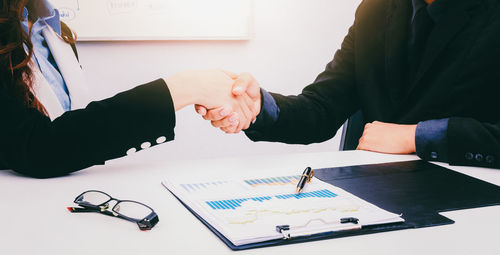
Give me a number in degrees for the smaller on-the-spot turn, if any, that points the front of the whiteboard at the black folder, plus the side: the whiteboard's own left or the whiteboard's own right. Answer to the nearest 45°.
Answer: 0° — it already faces it

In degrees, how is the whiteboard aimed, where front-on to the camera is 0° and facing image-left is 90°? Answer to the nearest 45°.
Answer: approximately 0°

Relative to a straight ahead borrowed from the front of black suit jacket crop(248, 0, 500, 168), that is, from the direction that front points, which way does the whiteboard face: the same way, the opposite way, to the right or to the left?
to the left

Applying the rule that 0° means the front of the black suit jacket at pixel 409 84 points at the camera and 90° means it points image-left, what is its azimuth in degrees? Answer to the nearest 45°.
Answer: approximately 45°

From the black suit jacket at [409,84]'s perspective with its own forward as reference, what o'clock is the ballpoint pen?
The ballpoint pen is roughly at 11 o'clock from the black suit jacket.

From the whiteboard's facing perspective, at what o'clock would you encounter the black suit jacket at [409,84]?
The black suit jacket is roughly at 11 o'clock from the whiteboard.

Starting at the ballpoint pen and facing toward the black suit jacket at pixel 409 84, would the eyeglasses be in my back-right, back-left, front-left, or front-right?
back-left

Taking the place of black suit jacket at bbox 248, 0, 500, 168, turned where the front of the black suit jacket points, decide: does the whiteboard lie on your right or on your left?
on your right
